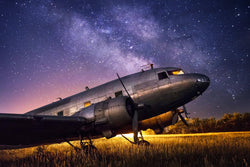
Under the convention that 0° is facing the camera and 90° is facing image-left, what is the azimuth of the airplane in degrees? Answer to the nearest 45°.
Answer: approximately 315°
